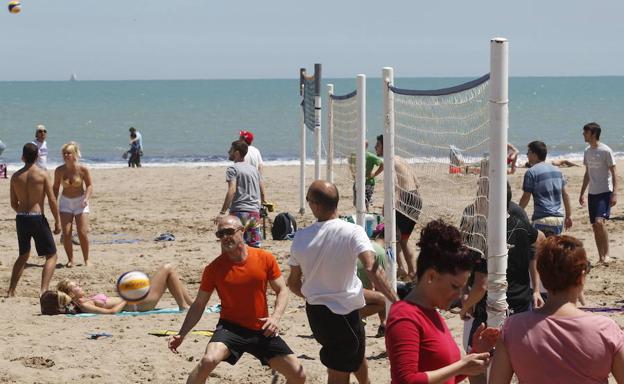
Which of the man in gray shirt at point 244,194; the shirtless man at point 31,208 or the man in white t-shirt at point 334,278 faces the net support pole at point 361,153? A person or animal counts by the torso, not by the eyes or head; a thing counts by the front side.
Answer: the man in white t-shirt

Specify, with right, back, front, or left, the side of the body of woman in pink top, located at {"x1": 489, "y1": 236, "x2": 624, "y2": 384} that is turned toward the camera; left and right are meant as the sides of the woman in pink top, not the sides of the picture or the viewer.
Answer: back

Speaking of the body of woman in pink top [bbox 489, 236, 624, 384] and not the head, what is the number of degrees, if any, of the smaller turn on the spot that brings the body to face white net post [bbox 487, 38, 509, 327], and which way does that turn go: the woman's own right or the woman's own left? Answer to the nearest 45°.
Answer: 0° — they already face it

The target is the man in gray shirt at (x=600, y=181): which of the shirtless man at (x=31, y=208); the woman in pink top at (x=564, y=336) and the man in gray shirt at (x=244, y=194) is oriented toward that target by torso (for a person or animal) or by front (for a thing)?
the woman in pink top

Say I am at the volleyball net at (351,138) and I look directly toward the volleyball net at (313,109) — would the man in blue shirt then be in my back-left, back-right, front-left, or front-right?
back-right

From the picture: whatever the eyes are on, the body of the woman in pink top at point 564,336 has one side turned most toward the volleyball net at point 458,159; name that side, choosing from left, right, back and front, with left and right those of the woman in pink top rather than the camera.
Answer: front

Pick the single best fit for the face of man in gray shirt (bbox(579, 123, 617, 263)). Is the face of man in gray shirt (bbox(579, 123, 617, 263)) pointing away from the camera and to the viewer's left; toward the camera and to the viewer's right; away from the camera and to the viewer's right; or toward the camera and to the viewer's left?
toward the camera and to the viewer's left

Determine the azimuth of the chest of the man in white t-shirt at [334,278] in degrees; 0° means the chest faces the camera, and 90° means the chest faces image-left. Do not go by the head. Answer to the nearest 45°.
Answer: approximately 180°

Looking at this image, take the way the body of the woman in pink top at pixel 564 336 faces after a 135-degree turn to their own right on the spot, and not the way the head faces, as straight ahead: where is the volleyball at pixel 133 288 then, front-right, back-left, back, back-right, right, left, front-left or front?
back

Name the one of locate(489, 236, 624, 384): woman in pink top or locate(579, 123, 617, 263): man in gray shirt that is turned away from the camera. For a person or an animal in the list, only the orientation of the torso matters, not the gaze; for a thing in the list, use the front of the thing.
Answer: the woman in pink top

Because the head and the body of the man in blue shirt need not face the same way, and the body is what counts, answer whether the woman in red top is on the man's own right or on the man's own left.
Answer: on the man's own left

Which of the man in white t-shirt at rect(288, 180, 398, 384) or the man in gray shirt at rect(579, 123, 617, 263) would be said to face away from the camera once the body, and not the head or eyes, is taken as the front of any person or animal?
the man in white t-shirt
